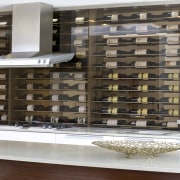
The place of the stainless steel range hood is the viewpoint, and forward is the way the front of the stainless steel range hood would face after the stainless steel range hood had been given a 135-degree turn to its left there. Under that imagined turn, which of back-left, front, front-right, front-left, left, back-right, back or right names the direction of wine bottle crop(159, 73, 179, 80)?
front

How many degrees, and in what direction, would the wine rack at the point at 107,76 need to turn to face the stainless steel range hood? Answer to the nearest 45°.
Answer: approximately 90° to its right

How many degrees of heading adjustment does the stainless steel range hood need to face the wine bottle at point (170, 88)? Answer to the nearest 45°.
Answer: approximately 135° to its left

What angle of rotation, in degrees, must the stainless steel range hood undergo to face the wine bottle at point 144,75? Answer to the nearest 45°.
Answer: approximately 135° to its left

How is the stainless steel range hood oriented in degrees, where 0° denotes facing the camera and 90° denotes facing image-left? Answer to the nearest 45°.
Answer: approximately 45°

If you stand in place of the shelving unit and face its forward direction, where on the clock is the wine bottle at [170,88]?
The wine bottle is roughly at 10 o'clock from the shelving unit.

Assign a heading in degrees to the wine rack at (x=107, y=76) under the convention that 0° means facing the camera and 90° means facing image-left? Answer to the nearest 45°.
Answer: approximately 0°

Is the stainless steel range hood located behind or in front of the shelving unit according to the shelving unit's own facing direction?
in front

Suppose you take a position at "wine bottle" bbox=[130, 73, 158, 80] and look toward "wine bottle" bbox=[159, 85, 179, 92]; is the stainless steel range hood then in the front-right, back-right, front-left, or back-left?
back-right
